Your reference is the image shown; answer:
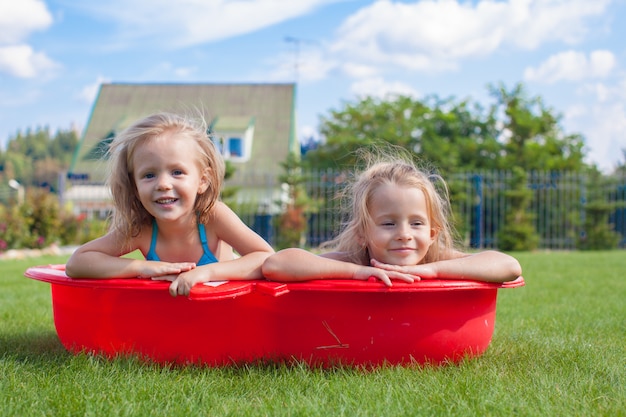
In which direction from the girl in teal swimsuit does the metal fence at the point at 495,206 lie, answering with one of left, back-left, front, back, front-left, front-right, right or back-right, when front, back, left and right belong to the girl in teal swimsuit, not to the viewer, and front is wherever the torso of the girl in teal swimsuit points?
back-left

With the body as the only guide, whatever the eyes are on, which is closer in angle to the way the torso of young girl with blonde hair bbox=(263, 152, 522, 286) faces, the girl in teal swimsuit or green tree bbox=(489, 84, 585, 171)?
the girl in teal swimsuit

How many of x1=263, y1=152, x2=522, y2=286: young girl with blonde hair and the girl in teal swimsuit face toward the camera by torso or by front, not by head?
2

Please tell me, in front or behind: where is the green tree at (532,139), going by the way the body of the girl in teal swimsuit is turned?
behind

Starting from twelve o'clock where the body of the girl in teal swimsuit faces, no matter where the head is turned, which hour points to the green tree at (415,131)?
The green tree is roughly at 7 o'clock from the girl in teal swimsuit.

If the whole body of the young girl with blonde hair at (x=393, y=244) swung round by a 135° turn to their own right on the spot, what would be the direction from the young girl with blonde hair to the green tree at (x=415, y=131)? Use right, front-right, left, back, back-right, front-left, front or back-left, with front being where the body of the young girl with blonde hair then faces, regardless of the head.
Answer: front-right

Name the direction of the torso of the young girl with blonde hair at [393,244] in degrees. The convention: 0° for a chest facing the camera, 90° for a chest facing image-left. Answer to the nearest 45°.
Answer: approximately 0°

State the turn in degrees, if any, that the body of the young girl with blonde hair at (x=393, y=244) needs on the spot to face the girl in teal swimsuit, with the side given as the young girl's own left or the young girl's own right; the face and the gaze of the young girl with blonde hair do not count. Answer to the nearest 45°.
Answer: approximately 90° to the young girl's own right
